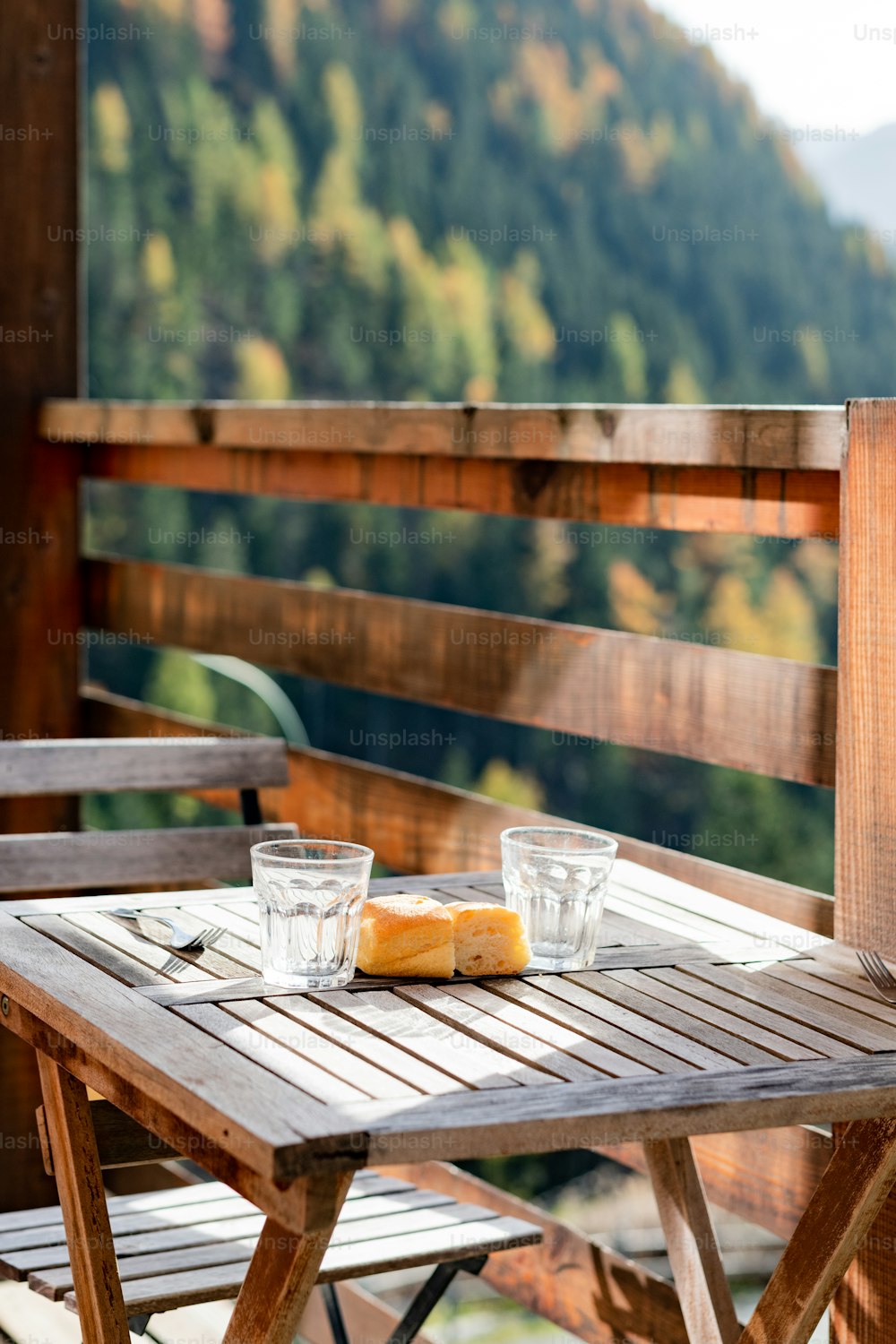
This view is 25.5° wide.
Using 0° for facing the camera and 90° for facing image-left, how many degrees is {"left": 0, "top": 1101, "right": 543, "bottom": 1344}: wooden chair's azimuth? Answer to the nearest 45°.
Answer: approximately 315°
